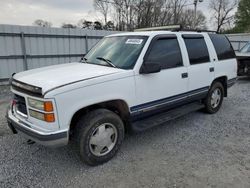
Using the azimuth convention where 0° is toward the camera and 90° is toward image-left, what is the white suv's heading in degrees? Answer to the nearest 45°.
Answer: approximately 45°

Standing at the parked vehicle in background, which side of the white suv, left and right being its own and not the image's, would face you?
back

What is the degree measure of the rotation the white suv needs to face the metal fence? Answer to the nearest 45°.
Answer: approximately 90° to its right

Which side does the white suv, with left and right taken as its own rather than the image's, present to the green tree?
back

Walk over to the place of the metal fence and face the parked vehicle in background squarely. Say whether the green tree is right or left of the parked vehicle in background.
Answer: left
